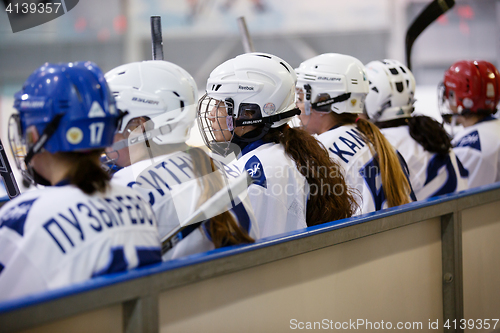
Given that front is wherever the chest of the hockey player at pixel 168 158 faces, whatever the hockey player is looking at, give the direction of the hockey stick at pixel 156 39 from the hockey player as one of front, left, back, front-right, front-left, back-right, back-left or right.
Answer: front-right

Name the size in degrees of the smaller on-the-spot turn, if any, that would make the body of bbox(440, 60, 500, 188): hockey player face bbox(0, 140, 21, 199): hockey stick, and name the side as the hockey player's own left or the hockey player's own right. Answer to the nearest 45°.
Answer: approximately 90° to the hockey player's own left

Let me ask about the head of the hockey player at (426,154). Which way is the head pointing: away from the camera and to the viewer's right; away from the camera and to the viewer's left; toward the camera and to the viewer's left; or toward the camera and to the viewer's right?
away from the camera and to the viewer's left

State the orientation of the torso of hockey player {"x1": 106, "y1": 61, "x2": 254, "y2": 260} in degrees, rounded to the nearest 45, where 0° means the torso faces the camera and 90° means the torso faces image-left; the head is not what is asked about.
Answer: approximately 135°

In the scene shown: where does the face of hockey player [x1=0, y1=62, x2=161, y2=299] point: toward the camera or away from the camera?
away from the camera

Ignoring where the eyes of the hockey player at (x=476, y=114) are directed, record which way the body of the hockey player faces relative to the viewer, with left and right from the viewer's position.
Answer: facing away from the viewer and to the left of the viewer
